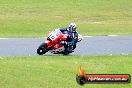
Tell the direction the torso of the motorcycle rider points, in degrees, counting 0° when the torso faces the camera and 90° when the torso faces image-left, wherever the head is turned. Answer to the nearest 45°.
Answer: approximately 45°
